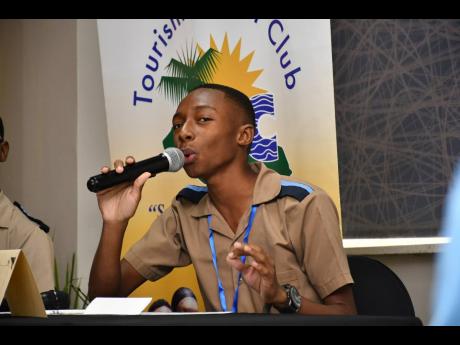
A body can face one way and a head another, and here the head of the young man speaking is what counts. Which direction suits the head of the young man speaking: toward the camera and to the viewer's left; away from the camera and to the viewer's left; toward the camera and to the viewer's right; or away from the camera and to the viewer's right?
toward the camera and to the viewer's left

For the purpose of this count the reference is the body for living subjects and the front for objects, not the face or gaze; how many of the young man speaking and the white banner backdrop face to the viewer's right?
0

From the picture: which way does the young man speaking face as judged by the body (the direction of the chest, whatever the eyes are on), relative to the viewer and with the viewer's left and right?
facing the viewer and to the left of the viewer

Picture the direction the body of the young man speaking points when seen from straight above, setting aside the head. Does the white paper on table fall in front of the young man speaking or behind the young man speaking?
in front

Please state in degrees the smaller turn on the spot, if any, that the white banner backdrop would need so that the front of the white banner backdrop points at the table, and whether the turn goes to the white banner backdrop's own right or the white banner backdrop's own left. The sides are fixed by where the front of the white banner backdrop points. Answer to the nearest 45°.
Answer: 0° — it already faces it

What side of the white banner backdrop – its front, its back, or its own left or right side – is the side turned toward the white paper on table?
front

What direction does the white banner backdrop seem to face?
toward the camera
